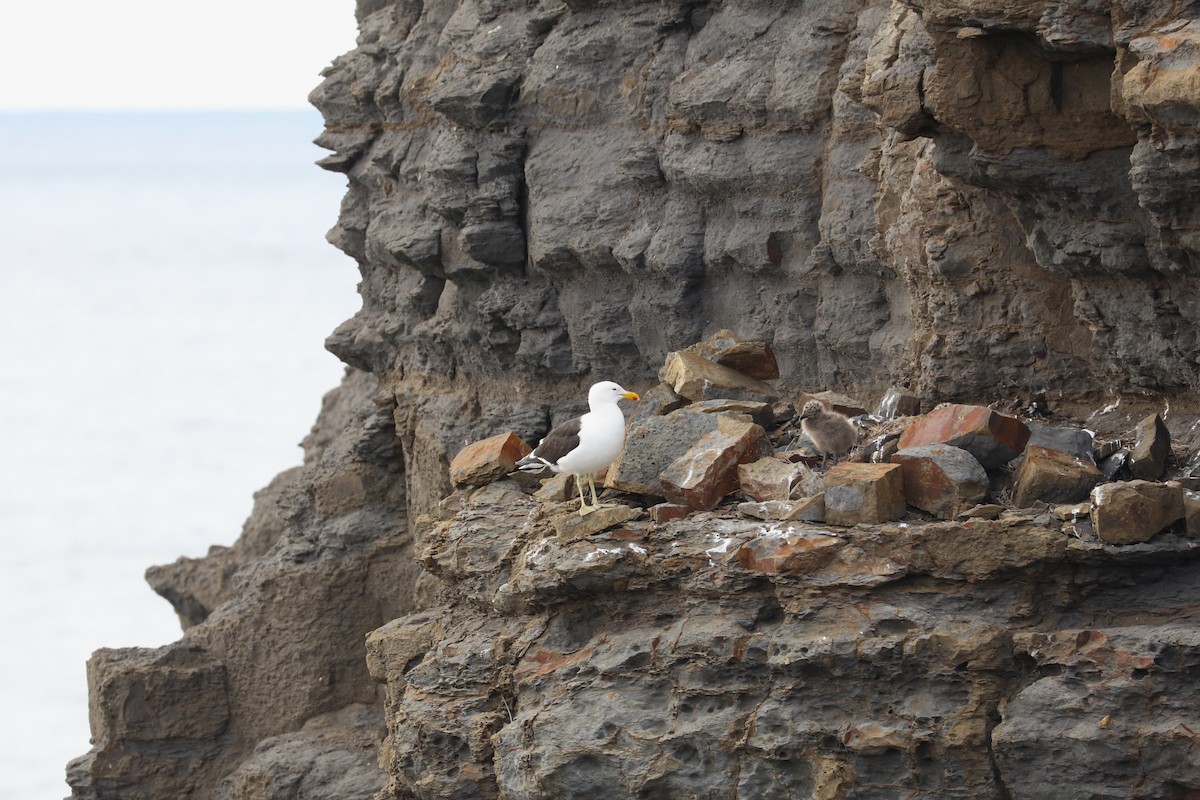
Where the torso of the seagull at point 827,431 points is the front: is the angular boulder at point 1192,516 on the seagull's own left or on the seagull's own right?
on the seagull's own left

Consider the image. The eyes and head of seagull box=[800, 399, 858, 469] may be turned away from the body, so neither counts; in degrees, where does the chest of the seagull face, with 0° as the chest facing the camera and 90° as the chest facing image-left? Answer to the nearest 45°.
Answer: approximately 90°

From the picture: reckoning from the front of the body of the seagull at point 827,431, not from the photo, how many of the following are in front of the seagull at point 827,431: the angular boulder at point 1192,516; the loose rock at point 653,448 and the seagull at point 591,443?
2

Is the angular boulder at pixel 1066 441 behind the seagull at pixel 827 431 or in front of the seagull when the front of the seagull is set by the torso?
behind

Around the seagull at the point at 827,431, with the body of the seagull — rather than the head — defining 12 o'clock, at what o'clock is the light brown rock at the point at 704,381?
The light brown rock is roughly at 2 o'clock from the seagull.

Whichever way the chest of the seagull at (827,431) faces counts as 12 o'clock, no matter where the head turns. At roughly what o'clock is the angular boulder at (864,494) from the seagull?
The angular boulder is roughly at 9 o'clock from the seagull.

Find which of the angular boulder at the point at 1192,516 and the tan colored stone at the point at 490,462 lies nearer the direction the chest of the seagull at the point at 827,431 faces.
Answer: the tan colored stone

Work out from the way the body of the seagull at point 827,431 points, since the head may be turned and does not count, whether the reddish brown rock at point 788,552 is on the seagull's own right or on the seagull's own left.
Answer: on the seagull's own left

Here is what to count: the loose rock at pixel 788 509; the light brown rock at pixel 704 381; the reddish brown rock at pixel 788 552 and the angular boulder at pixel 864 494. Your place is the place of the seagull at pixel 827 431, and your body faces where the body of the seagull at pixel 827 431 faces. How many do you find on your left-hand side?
3

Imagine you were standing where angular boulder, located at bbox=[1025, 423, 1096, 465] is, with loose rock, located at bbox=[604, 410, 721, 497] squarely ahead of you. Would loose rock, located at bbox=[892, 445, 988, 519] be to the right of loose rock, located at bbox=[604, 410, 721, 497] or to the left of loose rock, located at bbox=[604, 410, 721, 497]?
left

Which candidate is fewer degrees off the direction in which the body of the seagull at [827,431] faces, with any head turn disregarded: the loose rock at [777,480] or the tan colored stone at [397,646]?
the tan colored stone
